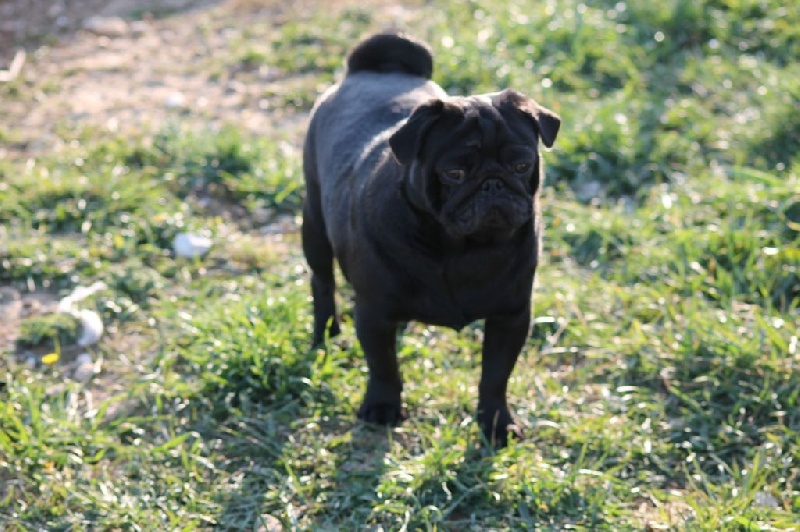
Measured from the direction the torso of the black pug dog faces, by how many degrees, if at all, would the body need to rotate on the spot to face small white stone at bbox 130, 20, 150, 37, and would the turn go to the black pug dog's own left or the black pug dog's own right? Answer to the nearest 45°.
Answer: approximately 180°

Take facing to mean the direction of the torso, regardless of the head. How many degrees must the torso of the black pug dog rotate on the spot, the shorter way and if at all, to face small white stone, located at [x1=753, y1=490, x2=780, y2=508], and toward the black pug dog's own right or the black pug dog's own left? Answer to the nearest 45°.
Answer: approximately 45° to the black pug dog's own left

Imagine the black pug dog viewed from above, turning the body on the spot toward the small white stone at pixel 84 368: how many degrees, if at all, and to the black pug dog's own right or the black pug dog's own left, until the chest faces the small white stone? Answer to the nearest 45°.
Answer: approximately 135° to the black pug dog's own right

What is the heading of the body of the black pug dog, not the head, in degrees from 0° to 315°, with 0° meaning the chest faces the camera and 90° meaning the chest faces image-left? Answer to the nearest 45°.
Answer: approximately 315°

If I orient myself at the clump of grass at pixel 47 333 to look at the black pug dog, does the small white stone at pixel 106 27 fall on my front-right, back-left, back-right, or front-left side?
back-left

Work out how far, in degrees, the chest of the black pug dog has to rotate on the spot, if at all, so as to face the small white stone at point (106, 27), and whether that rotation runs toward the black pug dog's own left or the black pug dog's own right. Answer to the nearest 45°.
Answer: approximately 180°

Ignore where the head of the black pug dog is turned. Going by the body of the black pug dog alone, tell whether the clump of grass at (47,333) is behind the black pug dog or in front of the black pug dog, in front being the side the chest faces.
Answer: behind
